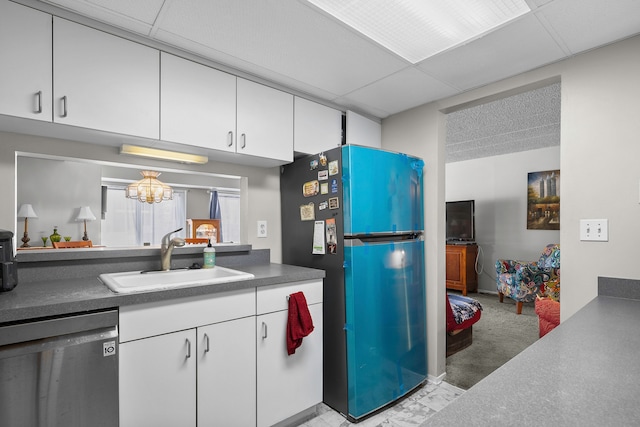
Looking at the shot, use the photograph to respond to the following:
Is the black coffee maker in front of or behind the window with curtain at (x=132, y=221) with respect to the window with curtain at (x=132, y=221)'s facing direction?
in front

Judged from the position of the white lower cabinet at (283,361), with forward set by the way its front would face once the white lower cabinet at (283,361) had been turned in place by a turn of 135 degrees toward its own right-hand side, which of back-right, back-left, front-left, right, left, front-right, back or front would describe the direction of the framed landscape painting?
back-right

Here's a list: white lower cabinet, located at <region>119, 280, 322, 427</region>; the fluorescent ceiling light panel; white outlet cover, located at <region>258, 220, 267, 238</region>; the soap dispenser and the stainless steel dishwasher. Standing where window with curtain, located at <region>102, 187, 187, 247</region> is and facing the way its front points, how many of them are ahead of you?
5

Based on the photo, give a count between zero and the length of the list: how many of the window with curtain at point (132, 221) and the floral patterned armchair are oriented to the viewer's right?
0

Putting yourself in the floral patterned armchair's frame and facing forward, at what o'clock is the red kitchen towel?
The red kitchen towel is roughly at 11 o'clock from the floral patterned armchair.

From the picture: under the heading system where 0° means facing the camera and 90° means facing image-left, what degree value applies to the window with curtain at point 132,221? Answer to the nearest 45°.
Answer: approximately 0°

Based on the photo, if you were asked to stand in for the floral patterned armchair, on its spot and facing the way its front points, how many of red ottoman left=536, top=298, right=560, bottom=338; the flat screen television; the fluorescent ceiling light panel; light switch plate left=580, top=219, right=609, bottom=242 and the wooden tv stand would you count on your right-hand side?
2

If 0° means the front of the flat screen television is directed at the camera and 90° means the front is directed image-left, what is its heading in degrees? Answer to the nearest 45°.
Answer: approximately 45°

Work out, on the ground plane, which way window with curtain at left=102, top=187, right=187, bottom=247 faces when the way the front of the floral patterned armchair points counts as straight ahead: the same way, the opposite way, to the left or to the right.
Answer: to the left

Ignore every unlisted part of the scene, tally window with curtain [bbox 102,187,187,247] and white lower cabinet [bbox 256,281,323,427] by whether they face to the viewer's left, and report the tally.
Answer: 0

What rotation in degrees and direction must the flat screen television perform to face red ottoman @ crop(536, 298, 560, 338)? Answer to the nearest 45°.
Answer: approximately 45° to its left

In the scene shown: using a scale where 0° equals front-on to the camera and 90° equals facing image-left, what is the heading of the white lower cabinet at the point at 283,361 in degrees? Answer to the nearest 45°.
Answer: approximately 315°
